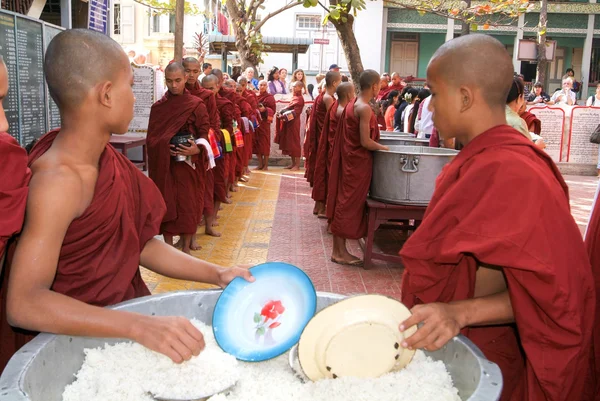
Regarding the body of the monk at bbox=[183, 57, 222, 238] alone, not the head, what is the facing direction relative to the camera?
toward the camera

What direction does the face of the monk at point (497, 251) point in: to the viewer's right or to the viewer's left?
to the viewer's left

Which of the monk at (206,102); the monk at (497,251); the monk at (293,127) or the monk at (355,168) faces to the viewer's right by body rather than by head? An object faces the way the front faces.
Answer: the monk at (355,168)

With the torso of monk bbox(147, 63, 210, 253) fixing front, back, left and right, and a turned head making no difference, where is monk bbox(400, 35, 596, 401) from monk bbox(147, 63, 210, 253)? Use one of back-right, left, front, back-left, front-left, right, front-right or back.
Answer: front

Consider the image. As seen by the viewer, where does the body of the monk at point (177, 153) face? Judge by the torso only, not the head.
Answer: toward the camera

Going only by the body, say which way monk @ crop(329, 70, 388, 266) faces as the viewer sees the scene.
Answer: to the viewer's right

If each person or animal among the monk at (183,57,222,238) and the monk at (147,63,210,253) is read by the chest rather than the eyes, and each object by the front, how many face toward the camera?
2

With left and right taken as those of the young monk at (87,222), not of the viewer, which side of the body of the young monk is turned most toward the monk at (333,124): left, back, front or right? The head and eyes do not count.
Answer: left

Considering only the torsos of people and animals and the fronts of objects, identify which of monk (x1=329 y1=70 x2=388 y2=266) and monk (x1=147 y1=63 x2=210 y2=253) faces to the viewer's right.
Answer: monk (x1=329 y1=70 x2=388 y2=266)

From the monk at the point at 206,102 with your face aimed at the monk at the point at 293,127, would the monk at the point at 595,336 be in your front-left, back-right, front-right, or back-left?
back-right

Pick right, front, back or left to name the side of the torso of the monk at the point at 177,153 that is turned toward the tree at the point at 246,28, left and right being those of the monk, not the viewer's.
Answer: back

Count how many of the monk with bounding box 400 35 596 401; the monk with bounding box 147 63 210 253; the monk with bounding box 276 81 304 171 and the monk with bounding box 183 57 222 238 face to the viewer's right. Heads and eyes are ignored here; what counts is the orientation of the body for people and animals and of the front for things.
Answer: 0

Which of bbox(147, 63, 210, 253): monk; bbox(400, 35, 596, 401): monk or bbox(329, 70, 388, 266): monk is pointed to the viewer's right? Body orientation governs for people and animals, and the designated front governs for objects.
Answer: bbox(329, 70, 388, 266): monk

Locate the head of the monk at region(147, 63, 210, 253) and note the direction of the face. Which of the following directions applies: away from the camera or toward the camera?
toward the camera

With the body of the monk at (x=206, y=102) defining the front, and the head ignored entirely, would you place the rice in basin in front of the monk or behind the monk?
in front

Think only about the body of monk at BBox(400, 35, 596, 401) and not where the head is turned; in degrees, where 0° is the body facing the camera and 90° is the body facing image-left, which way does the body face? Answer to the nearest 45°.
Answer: approximately 90°
